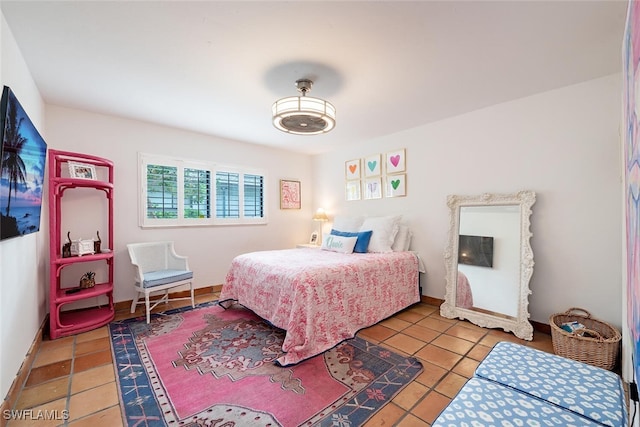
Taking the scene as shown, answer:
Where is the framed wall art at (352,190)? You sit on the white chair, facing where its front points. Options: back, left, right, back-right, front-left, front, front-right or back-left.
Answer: front-left

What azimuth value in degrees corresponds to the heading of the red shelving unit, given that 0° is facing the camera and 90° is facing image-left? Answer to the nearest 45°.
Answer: approximately 315°

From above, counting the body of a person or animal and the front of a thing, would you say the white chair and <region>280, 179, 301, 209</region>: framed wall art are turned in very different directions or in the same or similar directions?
same or similar directions

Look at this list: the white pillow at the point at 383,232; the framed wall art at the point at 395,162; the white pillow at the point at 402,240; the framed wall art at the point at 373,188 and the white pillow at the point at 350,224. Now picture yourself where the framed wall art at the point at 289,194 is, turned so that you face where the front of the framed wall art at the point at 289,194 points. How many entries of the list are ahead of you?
5

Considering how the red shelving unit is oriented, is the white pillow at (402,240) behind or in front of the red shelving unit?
in front

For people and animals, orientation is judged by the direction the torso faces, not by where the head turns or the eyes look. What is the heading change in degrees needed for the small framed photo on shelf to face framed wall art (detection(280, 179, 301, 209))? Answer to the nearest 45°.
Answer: approximately 45° to its left

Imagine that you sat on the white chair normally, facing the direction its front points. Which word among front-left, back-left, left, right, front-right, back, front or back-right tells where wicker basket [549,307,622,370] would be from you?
front

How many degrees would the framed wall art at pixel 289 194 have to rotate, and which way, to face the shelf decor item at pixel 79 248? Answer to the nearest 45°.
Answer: approximately 90° to its right

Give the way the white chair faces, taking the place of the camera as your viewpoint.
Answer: facing the viewer and to the right of the viewer

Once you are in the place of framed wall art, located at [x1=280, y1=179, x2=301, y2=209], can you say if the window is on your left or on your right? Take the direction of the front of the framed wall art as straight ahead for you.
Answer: on your right

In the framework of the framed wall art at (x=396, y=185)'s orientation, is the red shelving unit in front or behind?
in front

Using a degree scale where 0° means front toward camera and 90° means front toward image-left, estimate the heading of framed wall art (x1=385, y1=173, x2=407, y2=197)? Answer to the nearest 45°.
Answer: approximately 45°

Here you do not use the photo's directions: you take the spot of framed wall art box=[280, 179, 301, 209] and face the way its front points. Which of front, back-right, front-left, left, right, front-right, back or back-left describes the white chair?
right

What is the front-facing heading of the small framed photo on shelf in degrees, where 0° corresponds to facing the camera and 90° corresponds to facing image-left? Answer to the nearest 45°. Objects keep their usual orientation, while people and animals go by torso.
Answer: approximately 315°

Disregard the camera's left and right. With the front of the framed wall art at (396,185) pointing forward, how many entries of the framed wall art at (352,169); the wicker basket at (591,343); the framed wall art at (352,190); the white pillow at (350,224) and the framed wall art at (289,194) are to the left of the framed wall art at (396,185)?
1

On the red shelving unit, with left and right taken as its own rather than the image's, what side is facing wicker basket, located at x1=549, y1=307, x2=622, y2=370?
front
